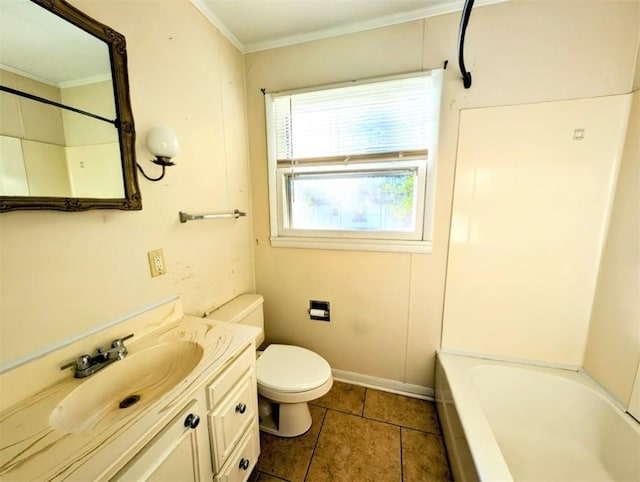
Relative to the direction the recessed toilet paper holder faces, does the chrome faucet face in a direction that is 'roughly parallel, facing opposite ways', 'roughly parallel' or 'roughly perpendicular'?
roughly perpendicular

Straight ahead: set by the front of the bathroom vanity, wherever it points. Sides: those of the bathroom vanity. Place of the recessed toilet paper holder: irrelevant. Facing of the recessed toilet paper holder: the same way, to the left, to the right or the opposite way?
to the right

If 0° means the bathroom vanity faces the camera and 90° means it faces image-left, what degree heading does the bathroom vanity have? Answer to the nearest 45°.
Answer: approximately 315°

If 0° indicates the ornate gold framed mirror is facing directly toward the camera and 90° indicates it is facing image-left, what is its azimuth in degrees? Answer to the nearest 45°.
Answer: approximately 315°

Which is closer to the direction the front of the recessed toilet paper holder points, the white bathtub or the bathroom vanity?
the bathroom vanity

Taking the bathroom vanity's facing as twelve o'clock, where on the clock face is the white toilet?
The white toilet is roughly at 10 o'clock from the bathroom vanity.
